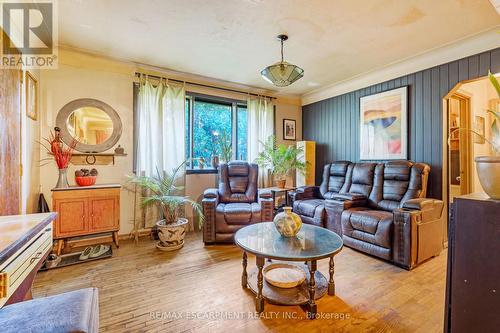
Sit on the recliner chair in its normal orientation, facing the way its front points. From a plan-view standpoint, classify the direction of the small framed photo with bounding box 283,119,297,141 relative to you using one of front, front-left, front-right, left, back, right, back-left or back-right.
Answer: back-left

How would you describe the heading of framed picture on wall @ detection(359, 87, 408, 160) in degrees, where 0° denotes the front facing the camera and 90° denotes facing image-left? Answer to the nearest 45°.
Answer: approximately 45°

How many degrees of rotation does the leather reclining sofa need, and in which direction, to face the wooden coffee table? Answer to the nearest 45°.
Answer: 0° — it already faces it

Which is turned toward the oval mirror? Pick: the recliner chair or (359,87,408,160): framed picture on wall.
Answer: the framed picture on wall

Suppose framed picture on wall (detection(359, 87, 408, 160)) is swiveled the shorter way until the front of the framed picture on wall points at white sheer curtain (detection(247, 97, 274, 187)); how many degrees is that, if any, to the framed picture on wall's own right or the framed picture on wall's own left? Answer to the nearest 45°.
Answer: approximately 45° to the framed picture on wall's own right

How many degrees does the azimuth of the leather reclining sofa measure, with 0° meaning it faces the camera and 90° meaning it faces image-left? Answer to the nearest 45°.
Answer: approximately 45°

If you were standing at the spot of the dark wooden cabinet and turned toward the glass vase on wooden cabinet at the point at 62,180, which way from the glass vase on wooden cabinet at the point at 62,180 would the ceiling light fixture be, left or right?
right

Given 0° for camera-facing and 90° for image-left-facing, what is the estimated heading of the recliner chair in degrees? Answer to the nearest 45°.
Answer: approximately 0°
